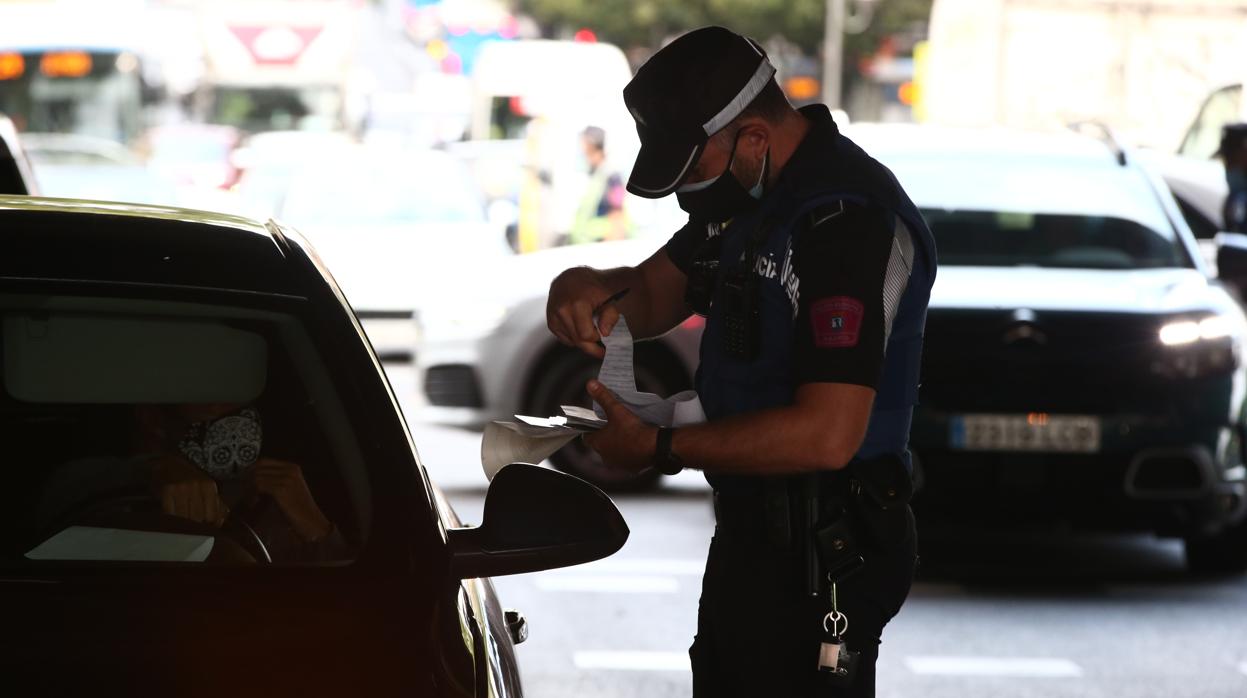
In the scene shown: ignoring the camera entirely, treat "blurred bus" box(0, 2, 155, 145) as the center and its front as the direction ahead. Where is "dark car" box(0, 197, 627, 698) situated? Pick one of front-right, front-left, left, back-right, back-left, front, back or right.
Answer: front

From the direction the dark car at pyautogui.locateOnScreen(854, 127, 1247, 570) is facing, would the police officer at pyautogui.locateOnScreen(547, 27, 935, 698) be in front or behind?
in front

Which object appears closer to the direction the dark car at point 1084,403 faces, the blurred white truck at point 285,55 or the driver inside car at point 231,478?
the driver inside car

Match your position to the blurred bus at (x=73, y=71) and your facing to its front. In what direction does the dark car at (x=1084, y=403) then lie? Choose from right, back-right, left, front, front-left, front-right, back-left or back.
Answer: front

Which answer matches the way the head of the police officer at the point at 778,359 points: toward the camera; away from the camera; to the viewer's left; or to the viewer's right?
to the viewer's left

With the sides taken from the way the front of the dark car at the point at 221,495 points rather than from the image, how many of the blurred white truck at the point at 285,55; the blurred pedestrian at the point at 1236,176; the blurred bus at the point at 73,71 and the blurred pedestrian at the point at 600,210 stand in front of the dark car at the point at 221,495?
0

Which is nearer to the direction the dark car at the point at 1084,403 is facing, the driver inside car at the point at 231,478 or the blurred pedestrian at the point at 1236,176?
the driver inside car

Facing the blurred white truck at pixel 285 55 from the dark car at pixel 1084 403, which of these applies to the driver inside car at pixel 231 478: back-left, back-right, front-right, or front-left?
back-left

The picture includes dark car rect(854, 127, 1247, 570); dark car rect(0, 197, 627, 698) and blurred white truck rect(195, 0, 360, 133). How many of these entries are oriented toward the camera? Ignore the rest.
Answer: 3

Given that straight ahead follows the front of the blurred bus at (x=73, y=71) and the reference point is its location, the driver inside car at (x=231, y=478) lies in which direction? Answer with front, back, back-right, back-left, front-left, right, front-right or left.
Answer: front

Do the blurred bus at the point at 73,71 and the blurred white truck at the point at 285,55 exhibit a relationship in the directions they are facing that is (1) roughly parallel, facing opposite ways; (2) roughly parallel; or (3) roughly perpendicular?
roughly parallel

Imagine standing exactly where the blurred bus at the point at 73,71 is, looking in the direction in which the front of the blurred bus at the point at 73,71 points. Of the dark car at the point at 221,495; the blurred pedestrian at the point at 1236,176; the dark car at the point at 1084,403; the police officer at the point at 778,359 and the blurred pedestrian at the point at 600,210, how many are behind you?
0

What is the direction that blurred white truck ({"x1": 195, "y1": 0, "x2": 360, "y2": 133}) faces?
toward the camera

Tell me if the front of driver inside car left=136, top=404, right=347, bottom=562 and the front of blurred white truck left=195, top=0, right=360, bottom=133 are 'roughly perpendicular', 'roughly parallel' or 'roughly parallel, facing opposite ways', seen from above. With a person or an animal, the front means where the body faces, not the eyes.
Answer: roughly parallel

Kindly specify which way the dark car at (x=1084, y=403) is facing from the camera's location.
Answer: facing the viewer

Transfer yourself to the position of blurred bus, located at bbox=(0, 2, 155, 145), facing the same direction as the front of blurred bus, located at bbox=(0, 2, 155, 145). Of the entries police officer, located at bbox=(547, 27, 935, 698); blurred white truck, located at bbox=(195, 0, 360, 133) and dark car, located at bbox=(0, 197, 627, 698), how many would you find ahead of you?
2
